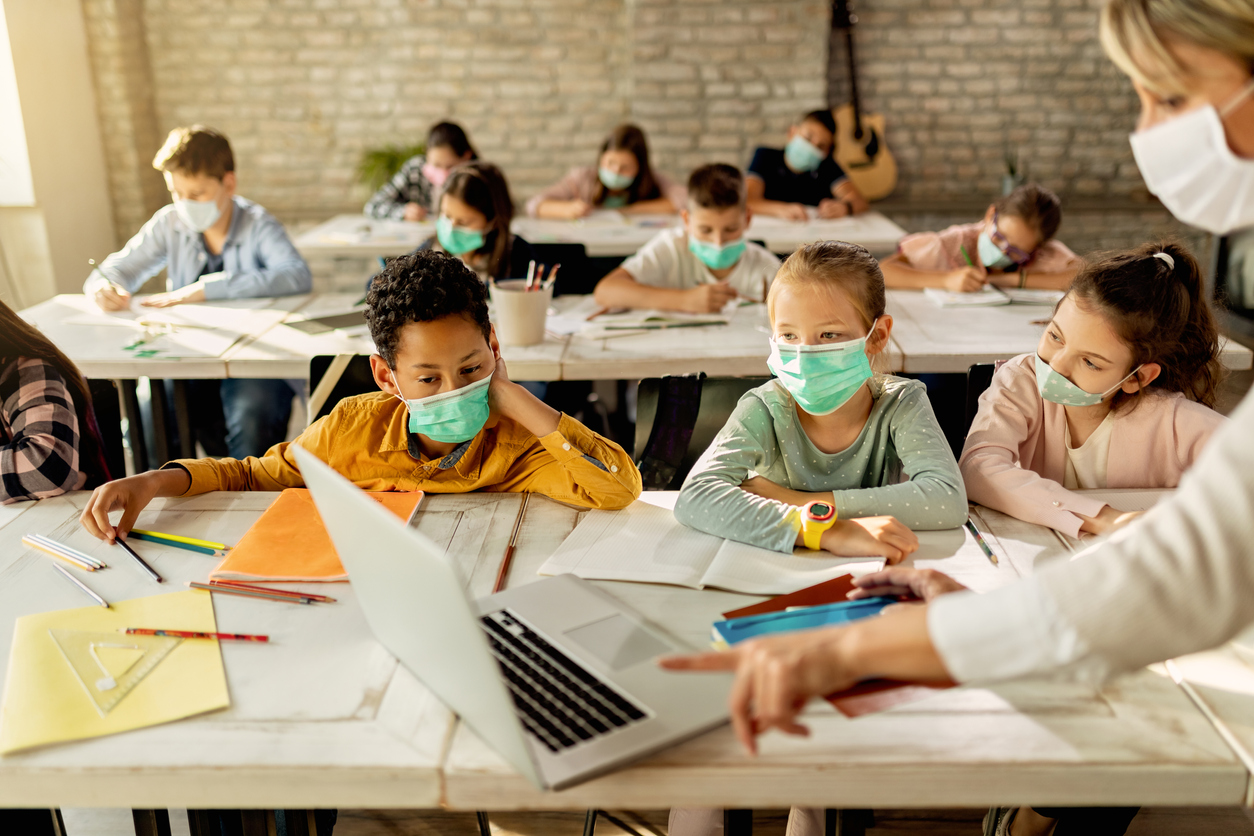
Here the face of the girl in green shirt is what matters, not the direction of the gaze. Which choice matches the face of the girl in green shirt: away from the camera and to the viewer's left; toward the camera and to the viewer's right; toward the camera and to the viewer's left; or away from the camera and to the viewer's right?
toward the camera and to the viewer's left

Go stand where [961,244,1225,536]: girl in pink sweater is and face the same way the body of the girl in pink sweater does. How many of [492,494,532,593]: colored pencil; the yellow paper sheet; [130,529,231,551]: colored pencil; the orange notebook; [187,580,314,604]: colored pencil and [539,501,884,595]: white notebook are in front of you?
6

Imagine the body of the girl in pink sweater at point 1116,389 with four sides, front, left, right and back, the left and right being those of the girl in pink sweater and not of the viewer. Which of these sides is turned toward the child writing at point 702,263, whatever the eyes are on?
right

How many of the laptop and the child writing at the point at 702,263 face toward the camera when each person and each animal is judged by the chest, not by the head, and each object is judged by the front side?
1

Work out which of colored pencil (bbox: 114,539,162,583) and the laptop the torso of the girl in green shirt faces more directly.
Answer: the laptop

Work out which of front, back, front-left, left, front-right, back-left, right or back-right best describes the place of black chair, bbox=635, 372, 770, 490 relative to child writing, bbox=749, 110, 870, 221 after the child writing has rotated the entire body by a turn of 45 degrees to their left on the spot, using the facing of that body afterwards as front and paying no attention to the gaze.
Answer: front-right

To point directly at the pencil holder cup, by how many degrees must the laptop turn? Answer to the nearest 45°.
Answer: approximately 45° to its left

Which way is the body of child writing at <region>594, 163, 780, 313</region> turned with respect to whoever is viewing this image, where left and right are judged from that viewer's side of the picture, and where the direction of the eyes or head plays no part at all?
facing the viewer

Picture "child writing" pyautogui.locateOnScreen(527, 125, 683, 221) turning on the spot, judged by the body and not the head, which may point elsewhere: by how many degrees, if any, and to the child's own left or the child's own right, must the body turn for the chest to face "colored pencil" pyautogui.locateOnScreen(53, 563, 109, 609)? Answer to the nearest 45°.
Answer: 0° — they already face it

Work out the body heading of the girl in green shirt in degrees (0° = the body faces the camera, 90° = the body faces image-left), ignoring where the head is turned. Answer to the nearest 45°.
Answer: approximately 0°

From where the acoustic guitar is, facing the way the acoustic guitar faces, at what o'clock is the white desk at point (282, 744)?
The white desk is roughly at 12 o'clock from the acoustic guitar.

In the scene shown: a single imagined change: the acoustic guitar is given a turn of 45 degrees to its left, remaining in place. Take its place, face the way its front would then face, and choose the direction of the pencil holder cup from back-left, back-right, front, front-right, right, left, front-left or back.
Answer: front-right

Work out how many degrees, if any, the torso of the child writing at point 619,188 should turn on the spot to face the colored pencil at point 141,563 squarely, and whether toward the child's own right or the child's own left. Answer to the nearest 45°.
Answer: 0° — they already face it

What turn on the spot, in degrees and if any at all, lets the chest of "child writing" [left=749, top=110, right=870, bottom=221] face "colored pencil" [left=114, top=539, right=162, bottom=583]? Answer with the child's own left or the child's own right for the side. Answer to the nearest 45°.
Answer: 0° — they already face it

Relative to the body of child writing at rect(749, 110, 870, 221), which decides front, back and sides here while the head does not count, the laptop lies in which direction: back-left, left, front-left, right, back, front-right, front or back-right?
front

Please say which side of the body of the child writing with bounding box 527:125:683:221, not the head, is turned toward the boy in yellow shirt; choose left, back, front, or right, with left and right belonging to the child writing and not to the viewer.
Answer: front

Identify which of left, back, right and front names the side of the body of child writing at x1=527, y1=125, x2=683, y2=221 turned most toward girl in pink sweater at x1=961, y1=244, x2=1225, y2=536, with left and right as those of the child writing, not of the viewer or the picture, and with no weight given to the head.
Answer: front
